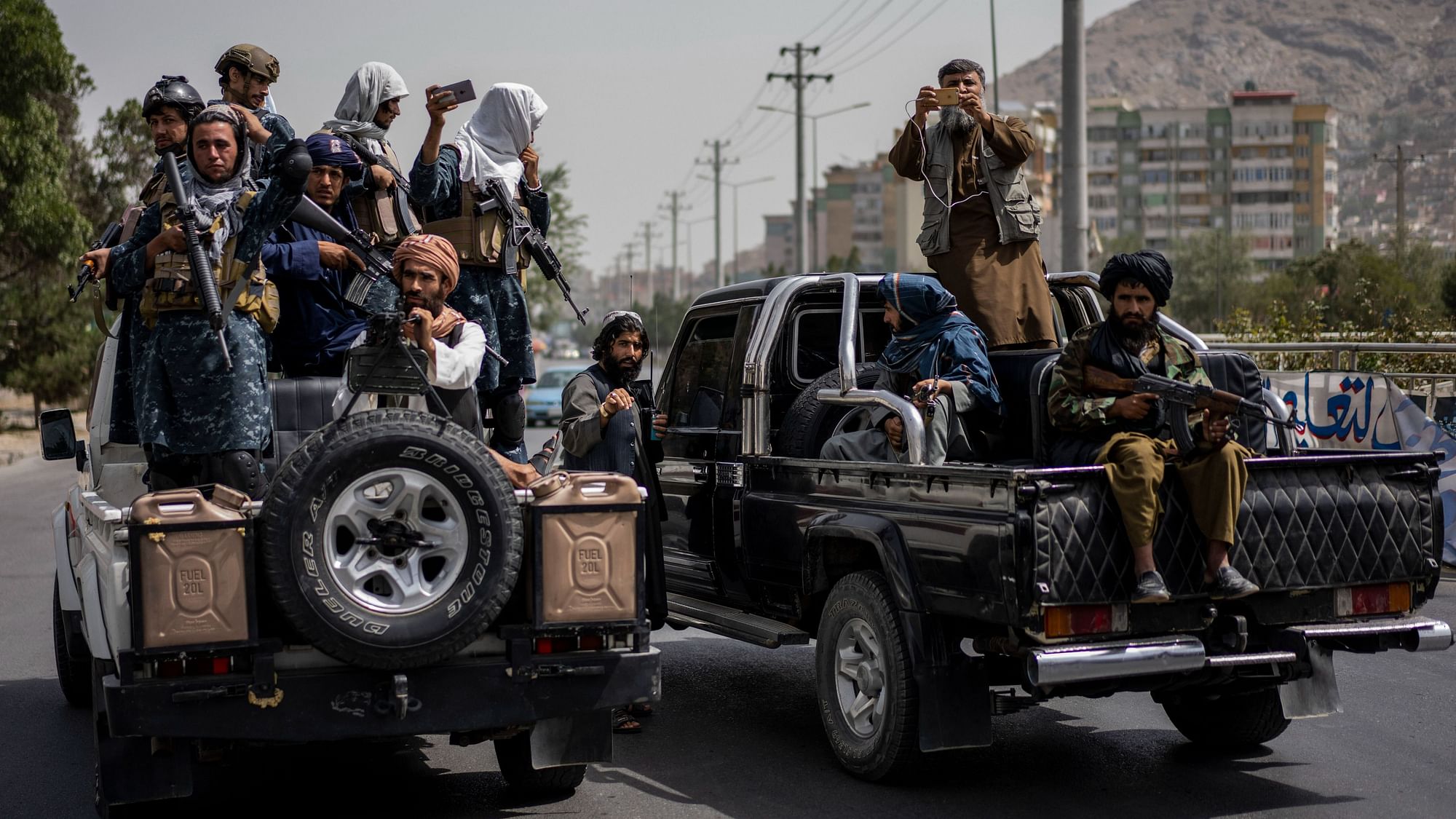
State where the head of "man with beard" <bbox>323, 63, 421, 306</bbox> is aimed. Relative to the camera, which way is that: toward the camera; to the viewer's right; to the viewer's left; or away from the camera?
to the viewer's right

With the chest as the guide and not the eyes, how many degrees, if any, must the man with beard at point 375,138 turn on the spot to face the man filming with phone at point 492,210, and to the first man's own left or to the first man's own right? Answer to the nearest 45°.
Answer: approximately 45° to the first man's own left

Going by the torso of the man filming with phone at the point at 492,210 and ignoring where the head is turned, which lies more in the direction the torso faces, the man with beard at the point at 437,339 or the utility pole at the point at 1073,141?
the man with beard

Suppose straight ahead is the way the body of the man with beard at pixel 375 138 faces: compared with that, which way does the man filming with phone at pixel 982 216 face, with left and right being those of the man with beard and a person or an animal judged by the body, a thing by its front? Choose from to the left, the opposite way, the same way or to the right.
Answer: to the right

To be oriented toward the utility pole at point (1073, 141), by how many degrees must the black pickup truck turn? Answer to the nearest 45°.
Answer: approximately 45° to its right

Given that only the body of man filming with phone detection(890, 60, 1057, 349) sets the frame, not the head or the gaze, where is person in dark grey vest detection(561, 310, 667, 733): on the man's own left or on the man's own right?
on the man's own right

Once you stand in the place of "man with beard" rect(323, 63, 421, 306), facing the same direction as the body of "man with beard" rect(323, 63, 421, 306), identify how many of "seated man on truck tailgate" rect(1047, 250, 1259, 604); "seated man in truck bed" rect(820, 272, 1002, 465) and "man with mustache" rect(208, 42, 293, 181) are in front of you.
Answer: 2

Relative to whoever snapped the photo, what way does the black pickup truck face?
facing away from the viewer and to the left of the viewer

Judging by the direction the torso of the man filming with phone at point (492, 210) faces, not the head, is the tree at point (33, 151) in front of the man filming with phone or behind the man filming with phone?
behind

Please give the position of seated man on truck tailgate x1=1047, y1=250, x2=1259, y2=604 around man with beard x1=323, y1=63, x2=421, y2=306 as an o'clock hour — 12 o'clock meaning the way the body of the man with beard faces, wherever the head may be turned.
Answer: The seated man on truck tailgate is roughly at 12 o'clock from the man with beard.

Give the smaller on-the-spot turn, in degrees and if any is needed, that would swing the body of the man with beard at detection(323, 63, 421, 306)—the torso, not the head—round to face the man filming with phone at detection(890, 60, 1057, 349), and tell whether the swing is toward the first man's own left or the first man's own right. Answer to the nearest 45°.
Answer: approximately 45° to the first man's own left
